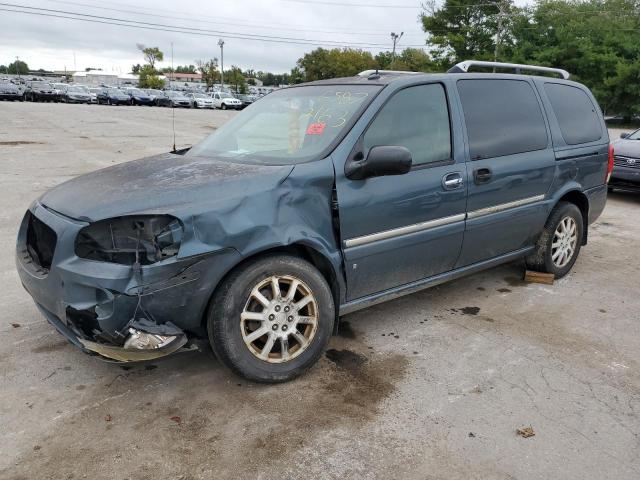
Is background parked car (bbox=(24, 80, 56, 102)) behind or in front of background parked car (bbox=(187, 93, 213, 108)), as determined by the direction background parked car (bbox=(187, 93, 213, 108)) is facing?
behind

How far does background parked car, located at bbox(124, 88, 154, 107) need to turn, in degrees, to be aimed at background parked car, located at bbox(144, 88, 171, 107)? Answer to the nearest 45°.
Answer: approximately 45° to its left

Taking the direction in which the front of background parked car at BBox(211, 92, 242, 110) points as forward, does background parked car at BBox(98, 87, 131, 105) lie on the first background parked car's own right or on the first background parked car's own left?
on the first background parked car's own right

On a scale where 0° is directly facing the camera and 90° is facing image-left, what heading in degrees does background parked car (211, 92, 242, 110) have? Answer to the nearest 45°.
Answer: approximately 315°

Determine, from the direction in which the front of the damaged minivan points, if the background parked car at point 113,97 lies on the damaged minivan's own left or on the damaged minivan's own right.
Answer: on the damaged minivan's own right
